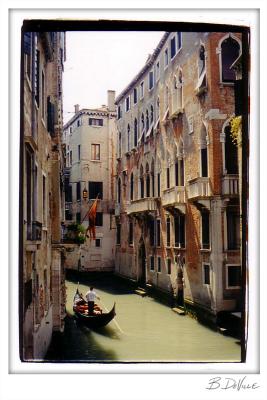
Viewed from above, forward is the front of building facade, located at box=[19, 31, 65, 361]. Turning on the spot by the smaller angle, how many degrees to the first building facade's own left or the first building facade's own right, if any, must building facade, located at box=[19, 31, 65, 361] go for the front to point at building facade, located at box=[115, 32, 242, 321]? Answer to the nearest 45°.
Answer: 0° — it already faces it

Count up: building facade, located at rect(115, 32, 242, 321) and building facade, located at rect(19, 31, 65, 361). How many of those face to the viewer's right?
1

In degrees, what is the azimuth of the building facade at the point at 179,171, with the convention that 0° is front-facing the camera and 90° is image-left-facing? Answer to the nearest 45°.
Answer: approximately 45°

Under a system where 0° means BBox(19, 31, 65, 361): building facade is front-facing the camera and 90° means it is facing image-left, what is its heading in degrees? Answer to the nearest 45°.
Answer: approximately 270°
